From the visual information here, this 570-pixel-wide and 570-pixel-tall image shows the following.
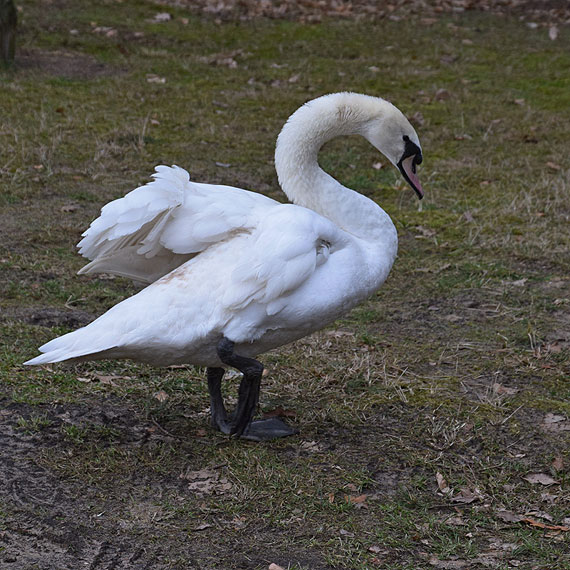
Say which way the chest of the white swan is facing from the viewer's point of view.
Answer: to the viewer's right

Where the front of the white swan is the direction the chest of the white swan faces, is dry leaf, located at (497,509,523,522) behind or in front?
in front

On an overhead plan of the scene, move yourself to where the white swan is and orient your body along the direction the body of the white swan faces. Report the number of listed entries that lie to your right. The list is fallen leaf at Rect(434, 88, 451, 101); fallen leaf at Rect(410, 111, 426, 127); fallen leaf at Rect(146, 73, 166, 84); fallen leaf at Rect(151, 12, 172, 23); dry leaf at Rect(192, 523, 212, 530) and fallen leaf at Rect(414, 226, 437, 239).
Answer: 1

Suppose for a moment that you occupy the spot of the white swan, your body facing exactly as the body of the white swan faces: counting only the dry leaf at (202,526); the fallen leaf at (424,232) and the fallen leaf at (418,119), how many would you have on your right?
1

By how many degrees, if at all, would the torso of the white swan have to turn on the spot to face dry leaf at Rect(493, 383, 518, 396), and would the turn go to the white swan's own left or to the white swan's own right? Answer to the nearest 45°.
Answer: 0° — it already faces it

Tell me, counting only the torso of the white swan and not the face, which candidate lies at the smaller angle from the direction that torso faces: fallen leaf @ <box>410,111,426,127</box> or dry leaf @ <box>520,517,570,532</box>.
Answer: the dry leaf

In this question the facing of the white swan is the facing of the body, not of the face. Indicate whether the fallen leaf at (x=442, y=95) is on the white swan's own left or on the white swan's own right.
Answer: on the white swan's own left

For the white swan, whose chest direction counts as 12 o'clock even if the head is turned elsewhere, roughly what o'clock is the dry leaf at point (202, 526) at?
The dry leaf is roughly at 3 o'clock from the white swan.

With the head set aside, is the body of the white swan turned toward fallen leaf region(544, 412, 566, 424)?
yes

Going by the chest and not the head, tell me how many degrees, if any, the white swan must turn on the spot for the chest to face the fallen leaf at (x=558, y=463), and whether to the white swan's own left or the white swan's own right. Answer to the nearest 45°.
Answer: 0° — it already faces it

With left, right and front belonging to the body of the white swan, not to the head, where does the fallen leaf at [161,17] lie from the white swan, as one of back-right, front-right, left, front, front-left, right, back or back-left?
left

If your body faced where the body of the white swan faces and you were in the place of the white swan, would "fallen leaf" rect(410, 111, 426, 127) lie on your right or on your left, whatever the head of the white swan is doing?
on your left

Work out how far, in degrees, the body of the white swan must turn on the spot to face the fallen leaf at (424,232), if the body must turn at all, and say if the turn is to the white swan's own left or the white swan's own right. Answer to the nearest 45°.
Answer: approximately 45° to the white swan's own left

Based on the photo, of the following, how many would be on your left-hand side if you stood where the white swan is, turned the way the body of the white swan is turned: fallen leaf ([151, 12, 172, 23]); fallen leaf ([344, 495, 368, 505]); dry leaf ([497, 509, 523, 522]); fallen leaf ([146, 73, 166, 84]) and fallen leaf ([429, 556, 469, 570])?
2

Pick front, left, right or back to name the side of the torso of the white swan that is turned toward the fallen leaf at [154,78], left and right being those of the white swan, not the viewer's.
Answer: left

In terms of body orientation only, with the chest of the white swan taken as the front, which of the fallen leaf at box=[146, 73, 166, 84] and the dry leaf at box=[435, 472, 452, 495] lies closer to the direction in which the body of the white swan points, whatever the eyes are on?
the dry leaf
